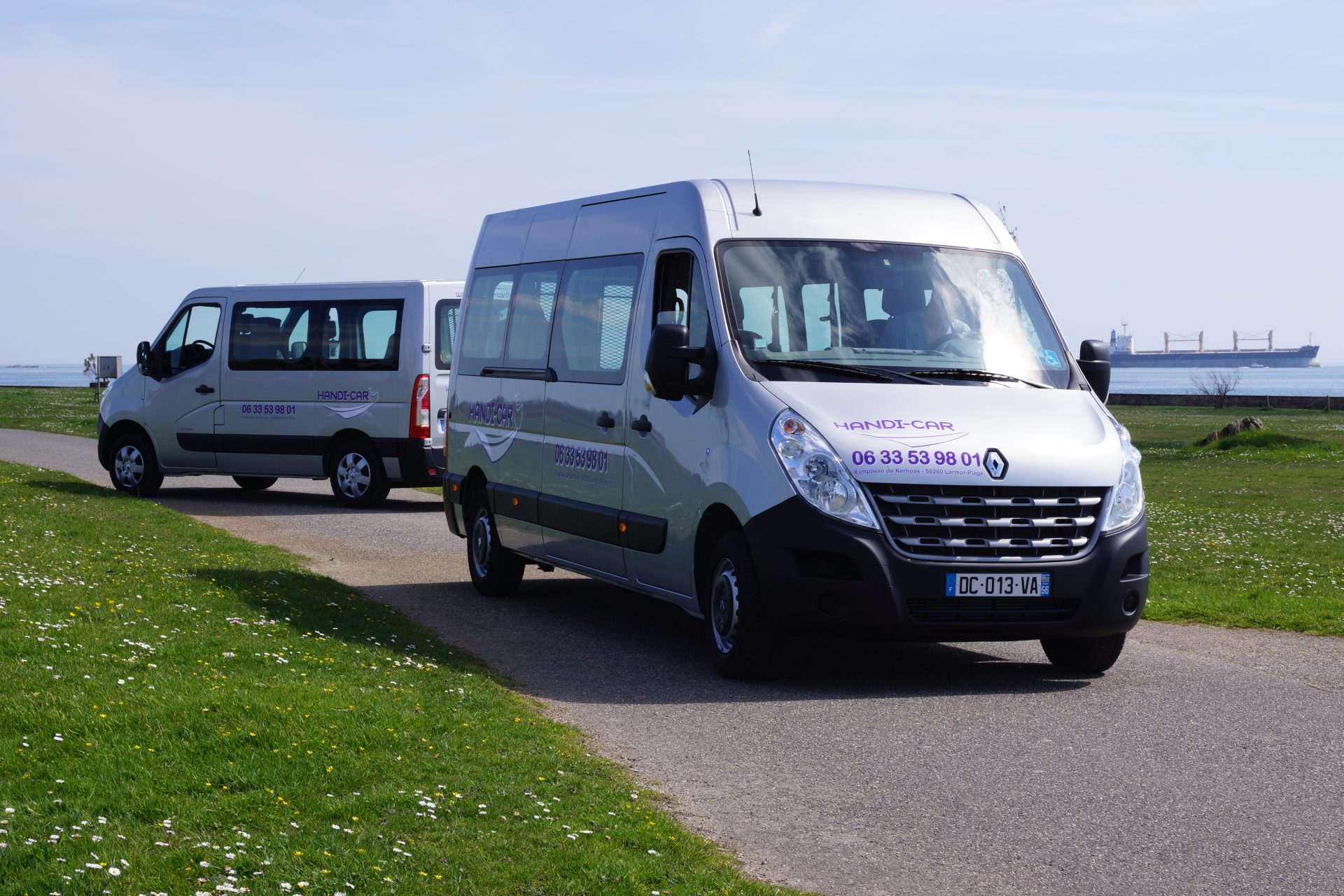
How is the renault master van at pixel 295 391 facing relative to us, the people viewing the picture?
facing away from the viewer and to the left of the viewer

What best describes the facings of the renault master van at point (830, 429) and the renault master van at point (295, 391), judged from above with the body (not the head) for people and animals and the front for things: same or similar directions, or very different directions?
very different directions

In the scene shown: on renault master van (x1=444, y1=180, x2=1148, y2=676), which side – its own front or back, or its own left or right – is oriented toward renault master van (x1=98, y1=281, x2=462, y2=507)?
back

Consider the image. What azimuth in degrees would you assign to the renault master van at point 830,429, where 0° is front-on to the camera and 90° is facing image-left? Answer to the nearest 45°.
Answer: approximately 315°

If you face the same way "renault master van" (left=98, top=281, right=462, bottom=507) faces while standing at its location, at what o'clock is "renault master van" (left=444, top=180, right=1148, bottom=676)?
"renault master van" (left=444, top=180, right=1148, bottom=676) is roughly at 7 o'clock from "renault master van" (left=98, top=281, right=462, bottom=507).
